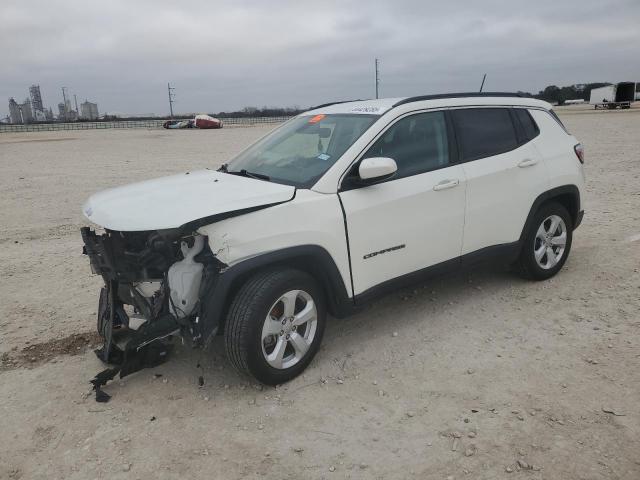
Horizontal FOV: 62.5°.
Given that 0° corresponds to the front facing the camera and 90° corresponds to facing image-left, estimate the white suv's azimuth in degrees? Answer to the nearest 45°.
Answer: approximately 45°
